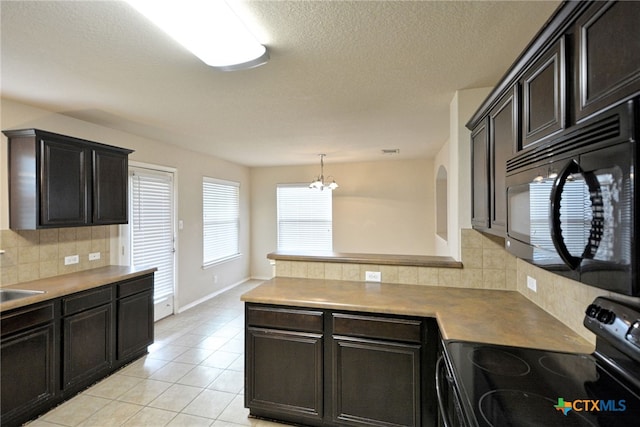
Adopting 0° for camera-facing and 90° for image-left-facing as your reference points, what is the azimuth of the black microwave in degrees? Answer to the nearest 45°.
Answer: approximately 45°

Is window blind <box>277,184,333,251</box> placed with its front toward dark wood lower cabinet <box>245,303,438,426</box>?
yes

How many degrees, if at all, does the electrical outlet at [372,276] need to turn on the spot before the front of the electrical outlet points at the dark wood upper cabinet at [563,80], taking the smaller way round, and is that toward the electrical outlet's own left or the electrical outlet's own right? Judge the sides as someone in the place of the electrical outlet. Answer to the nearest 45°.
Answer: approximately 45° to the electrical outlet's own left

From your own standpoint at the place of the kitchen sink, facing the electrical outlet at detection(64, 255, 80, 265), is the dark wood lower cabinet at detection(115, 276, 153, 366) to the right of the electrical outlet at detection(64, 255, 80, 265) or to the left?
right

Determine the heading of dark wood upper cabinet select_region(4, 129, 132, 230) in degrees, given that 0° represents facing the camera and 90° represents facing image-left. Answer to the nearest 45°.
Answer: approximately 315°

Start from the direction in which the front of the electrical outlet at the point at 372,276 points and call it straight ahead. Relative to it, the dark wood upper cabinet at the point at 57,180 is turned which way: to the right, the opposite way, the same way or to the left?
to the left

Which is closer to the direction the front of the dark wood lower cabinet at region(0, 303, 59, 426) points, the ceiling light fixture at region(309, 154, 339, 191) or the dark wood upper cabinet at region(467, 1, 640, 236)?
the dark wood upper cabinet

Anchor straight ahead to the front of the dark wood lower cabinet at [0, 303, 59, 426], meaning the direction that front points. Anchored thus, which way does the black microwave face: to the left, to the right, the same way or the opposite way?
the opposite way

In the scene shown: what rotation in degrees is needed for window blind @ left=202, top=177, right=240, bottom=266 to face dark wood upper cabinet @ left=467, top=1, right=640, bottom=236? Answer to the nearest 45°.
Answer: approximately 45° to its right

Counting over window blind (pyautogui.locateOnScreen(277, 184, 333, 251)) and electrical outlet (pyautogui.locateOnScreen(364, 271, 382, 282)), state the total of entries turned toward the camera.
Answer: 2

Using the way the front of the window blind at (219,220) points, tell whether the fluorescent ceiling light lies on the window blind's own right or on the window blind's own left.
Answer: on the window blind's own right

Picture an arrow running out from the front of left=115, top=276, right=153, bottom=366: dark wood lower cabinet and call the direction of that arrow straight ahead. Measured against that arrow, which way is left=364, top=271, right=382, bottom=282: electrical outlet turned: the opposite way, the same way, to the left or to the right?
to the right

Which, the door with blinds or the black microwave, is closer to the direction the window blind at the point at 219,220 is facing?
the black microwave

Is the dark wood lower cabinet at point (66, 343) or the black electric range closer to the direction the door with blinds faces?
the black electric range
